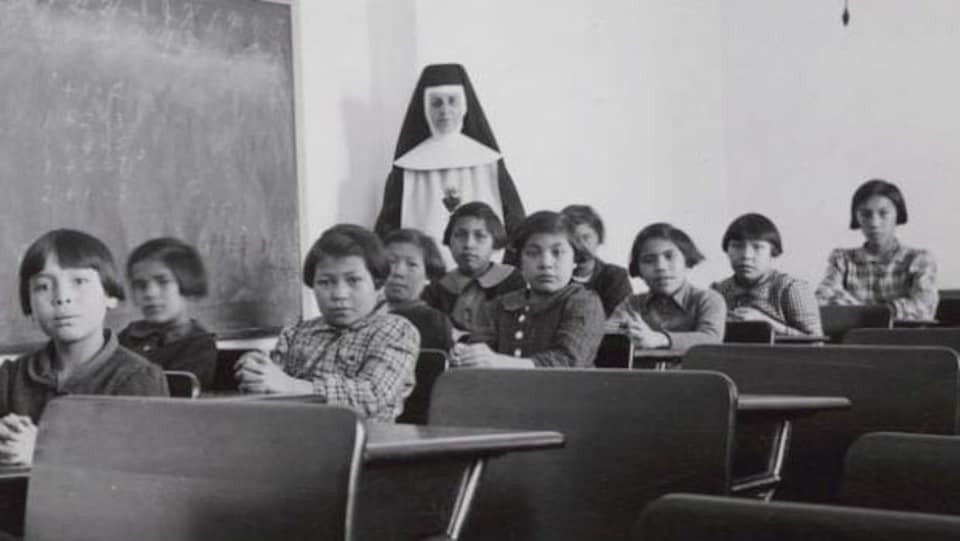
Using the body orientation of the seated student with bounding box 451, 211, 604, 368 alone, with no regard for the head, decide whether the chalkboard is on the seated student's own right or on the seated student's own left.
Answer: on the seated student's own right

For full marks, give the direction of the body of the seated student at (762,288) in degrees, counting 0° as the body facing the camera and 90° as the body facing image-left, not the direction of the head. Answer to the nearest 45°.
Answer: approximately 45°

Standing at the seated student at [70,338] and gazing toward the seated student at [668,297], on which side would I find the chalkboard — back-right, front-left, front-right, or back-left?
front-left

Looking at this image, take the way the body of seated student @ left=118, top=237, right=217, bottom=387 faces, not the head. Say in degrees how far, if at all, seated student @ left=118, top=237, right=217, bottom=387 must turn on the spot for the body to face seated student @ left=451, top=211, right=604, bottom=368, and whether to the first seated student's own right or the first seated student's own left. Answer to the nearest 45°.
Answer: approximately 135° to the first seated student's own left

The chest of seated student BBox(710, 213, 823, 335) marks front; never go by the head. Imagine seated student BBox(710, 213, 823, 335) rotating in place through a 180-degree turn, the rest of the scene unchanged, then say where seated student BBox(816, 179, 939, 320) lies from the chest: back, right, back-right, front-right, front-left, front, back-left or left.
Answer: front

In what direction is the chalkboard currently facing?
toward the camera

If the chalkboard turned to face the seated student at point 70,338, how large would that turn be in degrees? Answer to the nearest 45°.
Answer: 0° — it already faces them

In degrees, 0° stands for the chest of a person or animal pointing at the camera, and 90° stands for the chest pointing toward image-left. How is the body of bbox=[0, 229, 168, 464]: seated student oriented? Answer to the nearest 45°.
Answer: approximately 45°

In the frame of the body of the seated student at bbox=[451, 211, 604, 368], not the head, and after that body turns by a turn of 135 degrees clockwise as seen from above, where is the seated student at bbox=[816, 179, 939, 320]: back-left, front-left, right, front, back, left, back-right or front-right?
front-right

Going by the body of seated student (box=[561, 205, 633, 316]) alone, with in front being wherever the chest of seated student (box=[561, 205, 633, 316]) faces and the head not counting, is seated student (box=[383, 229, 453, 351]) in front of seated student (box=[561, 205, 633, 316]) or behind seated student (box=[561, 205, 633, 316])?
in front

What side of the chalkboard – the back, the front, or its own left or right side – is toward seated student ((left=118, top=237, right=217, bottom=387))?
front

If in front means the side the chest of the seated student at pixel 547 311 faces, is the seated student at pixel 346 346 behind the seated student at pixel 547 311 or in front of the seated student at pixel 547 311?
in front

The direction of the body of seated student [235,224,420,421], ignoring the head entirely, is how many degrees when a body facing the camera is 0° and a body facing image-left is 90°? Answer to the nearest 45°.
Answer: approximately 45°

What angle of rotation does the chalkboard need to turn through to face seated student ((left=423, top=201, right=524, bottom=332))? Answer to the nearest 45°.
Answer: approximately 90° to its left

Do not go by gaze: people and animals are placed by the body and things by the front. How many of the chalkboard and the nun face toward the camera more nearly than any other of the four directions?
2

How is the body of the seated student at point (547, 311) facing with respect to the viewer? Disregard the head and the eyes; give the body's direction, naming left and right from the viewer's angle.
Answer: facing the viewer and to the left of the viewer
